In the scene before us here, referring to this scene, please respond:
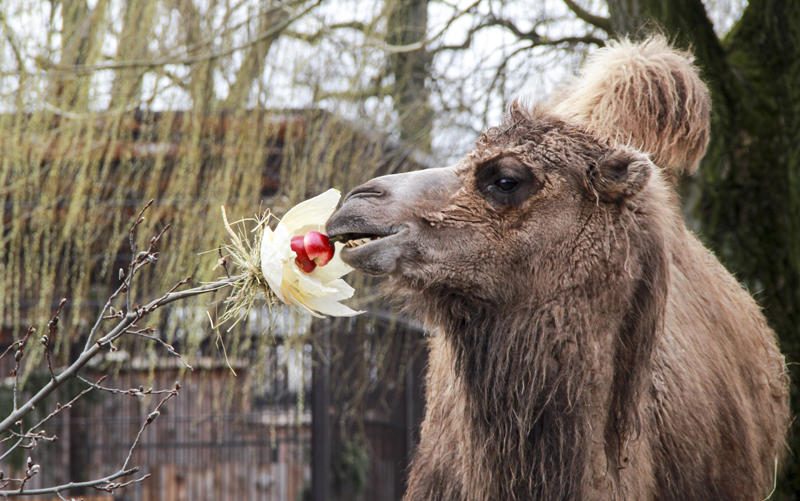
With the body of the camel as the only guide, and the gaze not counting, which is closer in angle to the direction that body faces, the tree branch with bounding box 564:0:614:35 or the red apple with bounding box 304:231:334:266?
the red apple

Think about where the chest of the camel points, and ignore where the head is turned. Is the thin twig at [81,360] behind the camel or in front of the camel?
in front

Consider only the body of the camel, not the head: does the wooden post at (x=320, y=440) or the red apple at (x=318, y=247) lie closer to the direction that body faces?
the red apple

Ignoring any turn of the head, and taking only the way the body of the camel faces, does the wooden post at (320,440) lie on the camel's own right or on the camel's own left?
on the camel's own right

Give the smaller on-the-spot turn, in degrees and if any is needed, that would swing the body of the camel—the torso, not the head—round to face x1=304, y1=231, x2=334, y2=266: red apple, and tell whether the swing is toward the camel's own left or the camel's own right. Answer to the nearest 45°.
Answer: approximately 45° to the camel's own right

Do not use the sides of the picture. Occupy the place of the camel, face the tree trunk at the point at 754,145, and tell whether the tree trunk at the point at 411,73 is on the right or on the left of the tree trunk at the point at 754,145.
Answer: left

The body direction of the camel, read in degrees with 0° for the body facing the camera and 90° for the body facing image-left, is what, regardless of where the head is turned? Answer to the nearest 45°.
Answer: approximately 45°

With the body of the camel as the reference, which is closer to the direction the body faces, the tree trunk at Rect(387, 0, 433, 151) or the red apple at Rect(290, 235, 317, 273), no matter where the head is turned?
the red apple

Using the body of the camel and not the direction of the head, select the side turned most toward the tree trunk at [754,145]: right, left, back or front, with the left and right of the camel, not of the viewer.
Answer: back

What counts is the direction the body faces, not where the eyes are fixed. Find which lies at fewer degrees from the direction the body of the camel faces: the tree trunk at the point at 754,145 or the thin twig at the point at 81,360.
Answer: the thin twig

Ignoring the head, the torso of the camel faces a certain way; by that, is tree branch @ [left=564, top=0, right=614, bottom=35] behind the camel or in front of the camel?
behind

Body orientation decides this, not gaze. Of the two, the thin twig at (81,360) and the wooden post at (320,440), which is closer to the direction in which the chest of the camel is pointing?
the thin twig

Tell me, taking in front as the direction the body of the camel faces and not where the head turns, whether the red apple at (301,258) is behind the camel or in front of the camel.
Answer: in front
